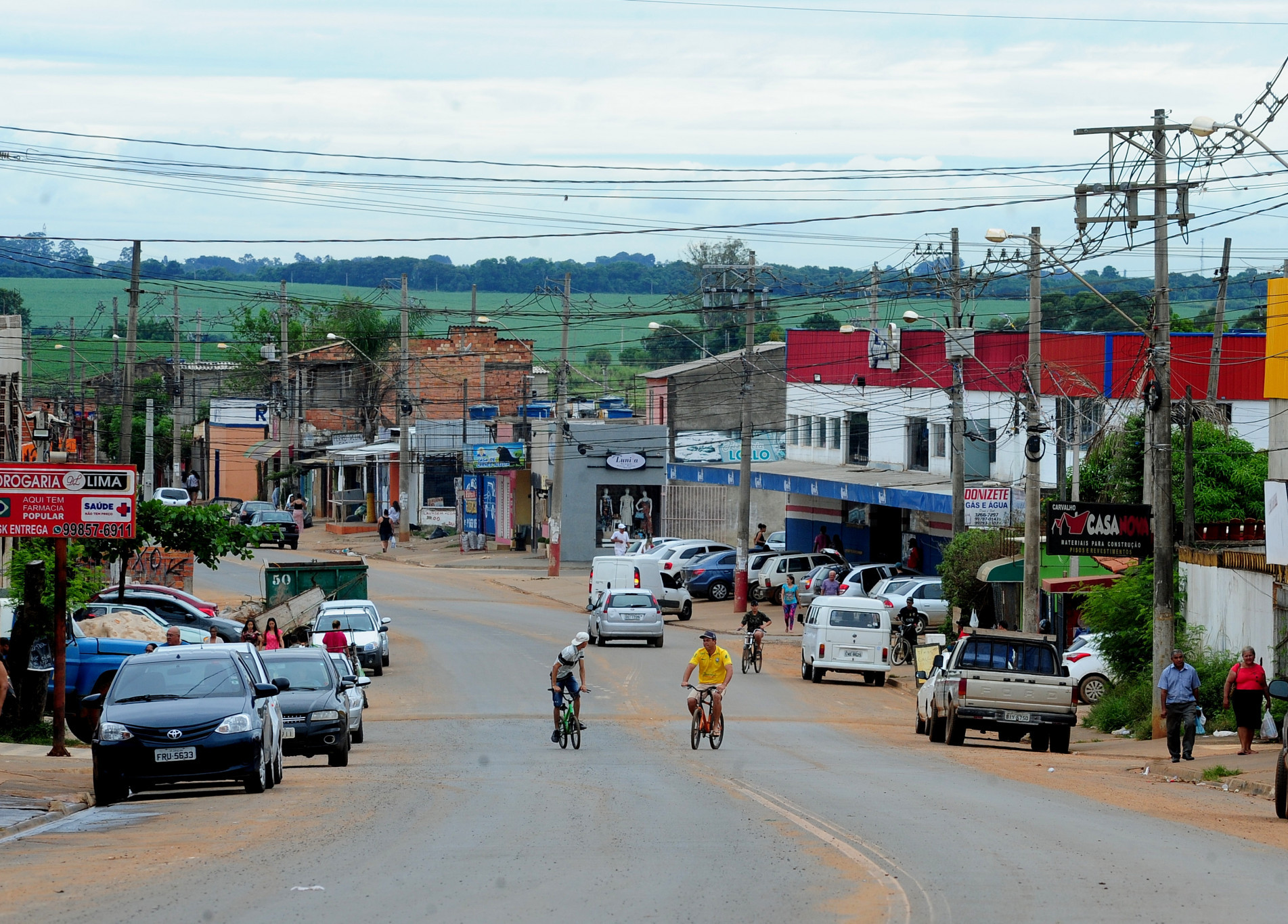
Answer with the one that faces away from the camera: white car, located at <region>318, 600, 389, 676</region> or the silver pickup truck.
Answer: the silver pickup truck

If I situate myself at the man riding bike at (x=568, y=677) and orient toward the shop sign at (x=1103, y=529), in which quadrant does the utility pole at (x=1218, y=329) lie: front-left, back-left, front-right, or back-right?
front-left

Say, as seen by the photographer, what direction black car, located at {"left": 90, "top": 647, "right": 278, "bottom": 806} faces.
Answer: facing the viewer

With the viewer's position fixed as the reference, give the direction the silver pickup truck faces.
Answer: facing away from the viewer

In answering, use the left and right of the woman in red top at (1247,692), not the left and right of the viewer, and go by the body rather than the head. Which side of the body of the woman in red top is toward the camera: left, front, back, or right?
front

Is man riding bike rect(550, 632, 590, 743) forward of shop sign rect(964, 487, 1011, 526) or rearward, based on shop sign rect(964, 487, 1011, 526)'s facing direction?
forward

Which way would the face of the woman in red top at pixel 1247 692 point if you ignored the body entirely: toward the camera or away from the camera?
toward the camera

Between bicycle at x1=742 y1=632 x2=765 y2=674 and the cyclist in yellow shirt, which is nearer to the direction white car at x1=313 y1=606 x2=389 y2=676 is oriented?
the cyclist in yellow shirt

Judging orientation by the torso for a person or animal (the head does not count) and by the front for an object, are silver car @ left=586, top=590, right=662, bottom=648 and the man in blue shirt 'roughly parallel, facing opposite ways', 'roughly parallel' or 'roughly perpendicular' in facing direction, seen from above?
roughly parallel, facing opposite ways

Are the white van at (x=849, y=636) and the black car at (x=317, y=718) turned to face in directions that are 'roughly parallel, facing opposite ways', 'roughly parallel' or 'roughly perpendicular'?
roughly parallel, facing opposite ways

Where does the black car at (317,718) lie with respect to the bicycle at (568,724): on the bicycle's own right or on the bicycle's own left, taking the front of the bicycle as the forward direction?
on the bicycle's own right

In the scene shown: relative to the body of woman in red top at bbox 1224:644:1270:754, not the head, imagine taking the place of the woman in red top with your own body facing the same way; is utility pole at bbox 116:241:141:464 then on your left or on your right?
on your right

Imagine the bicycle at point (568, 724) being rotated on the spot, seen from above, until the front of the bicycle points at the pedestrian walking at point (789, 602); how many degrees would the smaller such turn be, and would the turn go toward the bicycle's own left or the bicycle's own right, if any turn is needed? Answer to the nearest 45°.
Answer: approximately 180°

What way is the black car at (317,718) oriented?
toward the camera

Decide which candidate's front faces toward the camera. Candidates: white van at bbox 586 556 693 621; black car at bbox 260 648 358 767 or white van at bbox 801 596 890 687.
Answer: the black car
